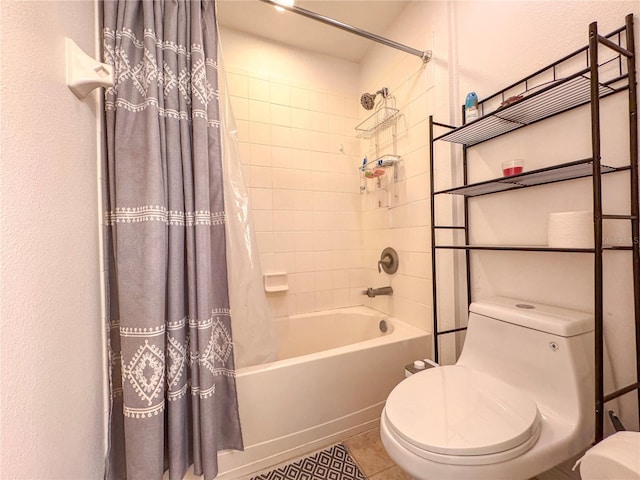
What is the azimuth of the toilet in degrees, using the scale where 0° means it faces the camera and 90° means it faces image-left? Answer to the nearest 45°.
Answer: approximately 45°

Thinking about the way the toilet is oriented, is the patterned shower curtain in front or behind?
in front
